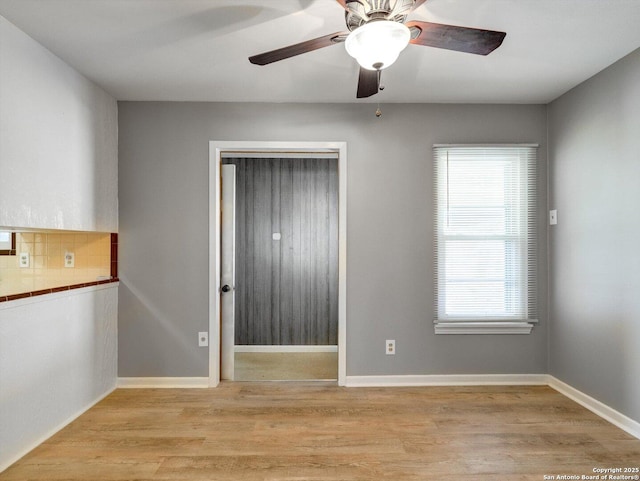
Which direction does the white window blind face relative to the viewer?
toward the camera

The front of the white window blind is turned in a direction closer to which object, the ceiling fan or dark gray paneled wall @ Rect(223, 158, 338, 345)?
the ceiling fan

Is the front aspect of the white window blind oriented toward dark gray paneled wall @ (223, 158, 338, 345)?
no

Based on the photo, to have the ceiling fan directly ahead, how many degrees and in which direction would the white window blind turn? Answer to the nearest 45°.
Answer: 0° — it already faces it

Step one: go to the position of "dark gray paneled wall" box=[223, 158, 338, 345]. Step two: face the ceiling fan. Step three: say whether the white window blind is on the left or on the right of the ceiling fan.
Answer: left

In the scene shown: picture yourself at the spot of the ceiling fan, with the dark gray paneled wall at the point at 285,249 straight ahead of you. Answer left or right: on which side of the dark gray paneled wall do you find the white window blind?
right
